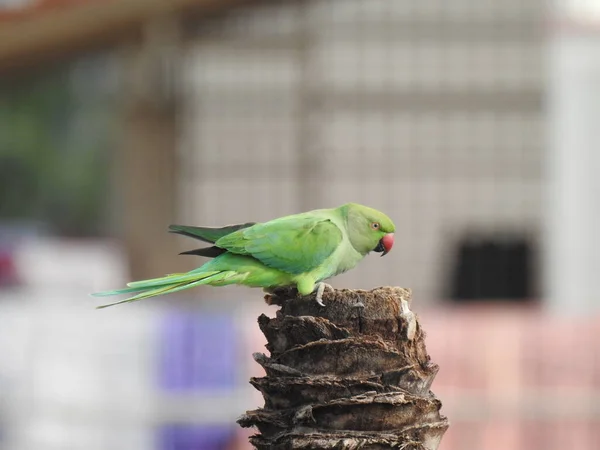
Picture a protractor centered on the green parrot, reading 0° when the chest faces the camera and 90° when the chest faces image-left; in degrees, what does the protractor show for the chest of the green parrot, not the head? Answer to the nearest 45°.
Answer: approximately 270°
